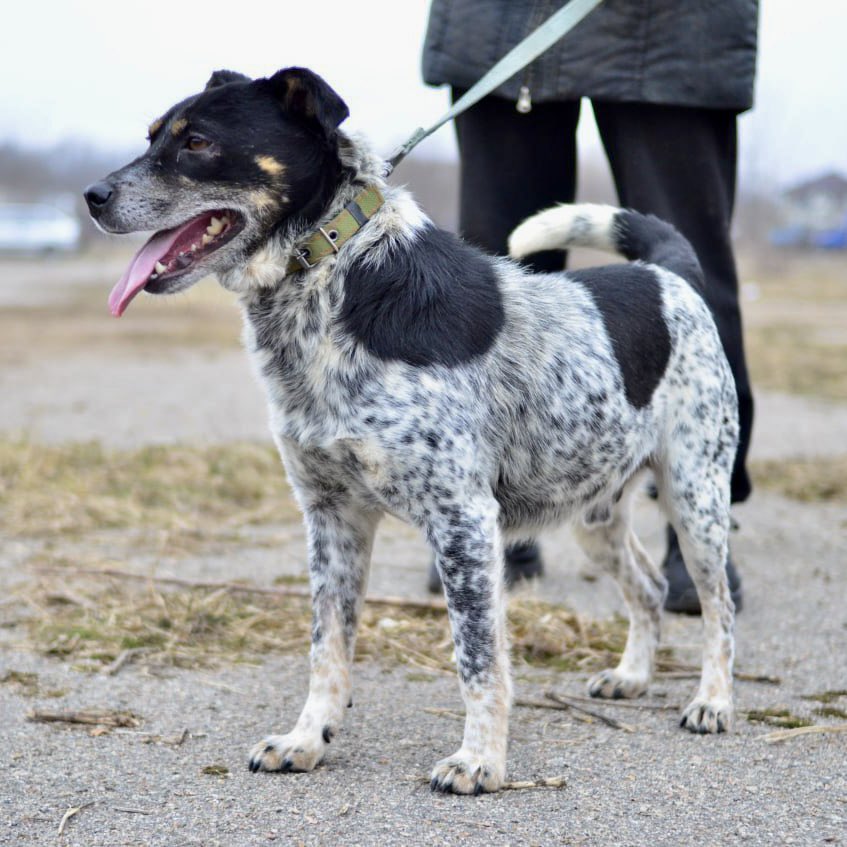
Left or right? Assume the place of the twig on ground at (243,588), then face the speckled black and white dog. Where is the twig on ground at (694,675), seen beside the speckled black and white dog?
left

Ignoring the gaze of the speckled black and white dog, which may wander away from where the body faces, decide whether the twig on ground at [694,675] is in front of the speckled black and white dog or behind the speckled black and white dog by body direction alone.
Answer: behind

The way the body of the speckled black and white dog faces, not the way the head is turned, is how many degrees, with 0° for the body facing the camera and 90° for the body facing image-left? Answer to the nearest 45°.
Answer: approximately 45°
